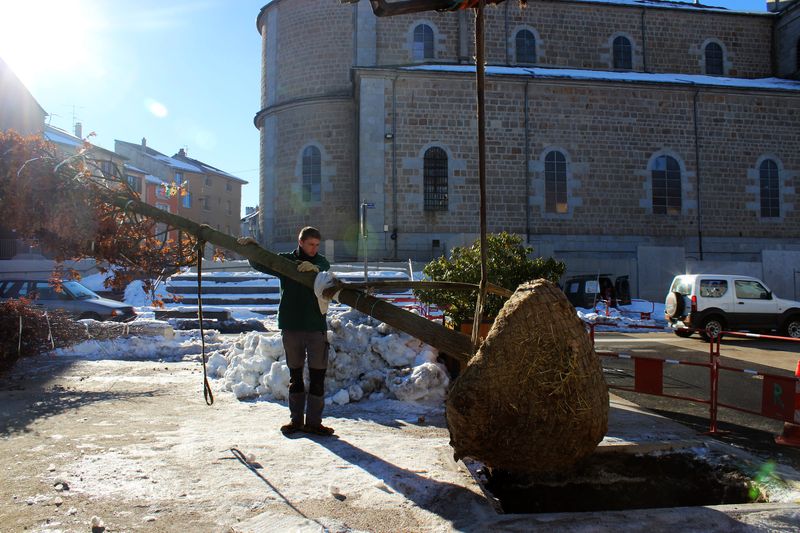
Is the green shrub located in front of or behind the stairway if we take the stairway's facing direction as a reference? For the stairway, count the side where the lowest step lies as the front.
in front

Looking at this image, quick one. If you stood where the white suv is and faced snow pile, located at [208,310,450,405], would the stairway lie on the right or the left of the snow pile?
right

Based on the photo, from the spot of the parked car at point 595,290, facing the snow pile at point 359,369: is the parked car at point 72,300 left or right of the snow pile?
right

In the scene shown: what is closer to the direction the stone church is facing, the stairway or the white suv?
the white suv

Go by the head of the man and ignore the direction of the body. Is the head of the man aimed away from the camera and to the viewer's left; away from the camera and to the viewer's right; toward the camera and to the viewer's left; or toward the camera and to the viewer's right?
toward the camera and to the viewer's right
